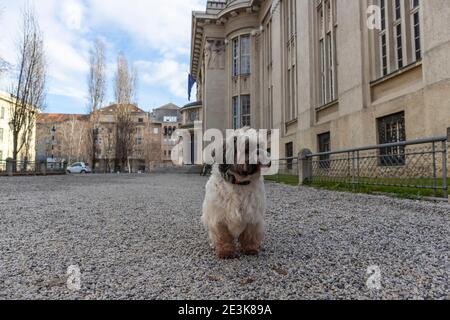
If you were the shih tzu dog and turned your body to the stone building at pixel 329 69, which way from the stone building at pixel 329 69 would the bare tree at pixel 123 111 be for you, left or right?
left

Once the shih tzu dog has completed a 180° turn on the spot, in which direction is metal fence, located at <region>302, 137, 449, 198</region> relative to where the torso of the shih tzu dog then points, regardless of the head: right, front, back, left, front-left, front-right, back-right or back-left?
front-right

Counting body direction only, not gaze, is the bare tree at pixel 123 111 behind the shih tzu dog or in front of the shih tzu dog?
behind

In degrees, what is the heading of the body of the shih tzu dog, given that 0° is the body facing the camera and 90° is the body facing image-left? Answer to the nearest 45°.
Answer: approximately 0°

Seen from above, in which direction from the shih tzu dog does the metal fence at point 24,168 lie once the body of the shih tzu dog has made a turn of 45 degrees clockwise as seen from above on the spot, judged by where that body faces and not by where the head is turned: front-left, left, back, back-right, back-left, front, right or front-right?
right
